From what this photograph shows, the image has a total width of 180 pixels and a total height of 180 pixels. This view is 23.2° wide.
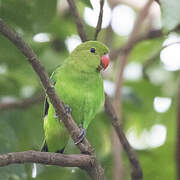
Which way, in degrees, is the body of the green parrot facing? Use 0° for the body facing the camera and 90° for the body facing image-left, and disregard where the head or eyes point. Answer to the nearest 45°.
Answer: approximately 315°
